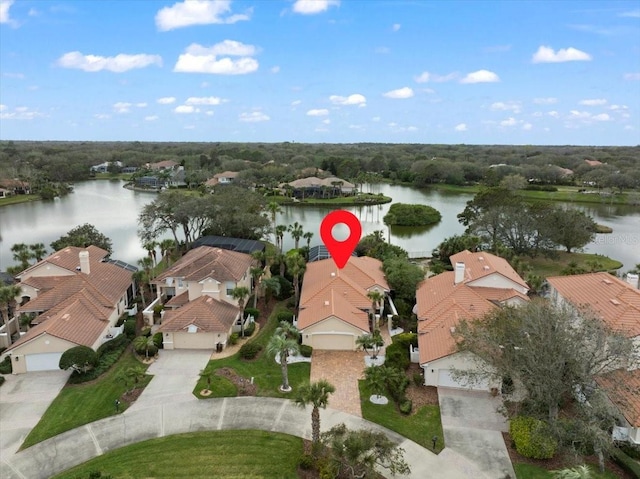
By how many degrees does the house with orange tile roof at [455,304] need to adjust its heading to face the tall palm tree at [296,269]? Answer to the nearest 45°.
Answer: approximately 90° to its right

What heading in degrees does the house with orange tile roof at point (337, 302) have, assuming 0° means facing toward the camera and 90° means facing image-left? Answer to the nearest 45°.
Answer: approximately 0°

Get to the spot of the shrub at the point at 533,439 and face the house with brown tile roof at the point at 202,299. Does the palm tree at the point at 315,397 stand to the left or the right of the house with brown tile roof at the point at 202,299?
left

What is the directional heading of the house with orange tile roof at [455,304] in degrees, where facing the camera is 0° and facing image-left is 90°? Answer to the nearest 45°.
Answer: approximately 0°

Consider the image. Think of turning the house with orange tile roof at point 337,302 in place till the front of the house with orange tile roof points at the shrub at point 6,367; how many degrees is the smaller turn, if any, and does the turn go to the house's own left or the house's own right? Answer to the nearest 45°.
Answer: approximately 90° to the house's own right

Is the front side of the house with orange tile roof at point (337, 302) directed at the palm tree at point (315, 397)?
yes

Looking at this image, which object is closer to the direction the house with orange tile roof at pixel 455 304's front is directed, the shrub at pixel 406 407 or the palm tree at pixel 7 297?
the shrub

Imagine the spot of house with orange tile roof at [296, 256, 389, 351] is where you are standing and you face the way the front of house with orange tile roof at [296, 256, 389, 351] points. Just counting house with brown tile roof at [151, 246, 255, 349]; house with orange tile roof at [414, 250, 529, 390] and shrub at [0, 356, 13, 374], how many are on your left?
1

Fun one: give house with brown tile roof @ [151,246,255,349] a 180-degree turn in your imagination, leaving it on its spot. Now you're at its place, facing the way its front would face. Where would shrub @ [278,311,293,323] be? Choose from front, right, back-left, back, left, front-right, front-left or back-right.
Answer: right

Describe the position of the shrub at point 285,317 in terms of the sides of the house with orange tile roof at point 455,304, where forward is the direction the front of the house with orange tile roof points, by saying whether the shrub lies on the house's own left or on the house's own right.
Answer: on the house's own right
